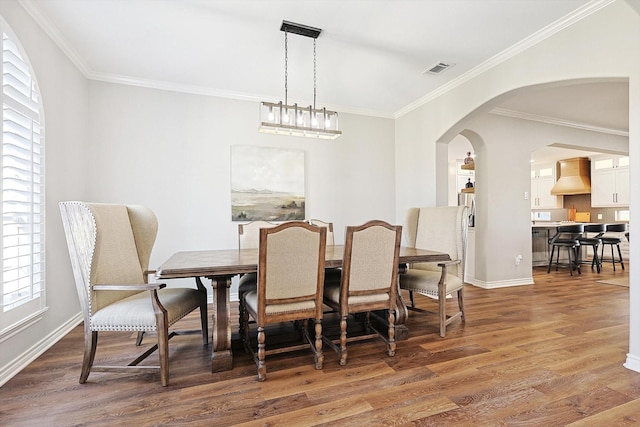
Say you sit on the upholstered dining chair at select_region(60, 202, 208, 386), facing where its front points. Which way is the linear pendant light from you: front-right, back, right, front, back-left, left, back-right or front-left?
front-left

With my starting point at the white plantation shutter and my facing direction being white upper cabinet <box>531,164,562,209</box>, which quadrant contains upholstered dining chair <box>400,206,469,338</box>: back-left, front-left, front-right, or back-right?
front-right

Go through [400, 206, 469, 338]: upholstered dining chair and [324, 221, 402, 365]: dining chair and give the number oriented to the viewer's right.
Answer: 0

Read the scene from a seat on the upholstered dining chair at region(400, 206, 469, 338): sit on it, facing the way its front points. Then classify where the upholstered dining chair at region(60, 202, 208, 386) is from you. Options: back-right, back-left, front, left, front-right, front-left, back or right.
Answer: front

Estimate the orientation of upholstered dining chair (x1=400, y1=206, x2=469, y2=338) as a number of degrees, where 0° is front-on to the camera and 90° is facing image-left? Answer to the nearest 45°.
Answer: approximately 45°

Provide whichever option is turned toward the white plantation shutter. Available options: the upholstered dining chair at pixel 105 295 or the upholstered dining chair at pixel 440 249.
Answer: the upholstered dining chair at pixel 440 249

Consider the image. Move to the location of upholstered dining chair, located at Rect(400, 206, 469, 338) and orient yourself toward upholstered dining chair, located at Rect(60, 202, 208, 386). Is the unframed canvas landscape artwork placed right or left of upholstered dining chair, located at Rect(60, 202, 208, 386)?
right

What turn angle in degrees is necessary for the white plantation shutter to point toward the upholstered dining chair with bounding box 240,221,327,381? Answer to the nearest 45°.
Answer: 0° — it already faces it

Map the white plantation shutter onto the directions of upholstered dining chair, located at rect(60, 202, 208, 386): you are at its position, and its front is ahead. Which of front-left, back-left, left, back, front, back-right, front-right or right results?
back

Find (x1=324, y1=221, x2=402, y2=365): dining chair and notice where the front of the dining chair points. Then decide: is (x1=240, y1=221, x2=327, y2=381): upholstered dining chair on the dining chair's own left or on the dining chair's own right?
on the dining chair's own left

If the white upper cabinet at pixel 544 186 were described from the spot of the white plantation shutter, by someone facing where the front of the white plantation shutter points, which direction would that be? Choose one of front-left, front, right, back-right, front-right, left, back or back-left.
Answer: front-left

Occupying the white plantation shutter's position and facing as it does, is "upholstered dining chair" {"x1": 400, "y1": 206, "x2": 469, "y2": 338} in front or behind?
in front

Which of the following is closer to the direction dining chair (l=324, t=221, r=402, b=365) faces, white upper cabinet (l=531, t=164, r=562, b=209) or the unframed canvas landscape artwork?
the unframed canvas landscape artwork

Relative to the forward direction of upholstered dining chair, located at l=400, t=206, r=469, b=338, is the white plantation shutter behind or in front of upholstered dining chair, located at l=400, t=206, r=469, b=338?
in front

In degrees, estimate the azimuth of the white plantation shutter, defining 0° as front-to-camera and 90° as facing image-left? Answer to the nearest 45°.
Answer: approximately 315°

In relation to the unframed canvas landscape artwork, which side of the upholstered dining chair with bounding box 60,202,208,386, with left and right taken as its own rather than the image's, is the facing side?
left

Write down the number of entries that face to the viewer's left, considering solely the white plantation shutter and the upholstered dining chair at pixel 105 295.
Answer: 0

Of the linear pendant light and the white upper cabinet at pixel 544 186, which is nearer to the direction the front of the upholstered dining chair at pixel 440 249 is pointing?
the linear pendant light

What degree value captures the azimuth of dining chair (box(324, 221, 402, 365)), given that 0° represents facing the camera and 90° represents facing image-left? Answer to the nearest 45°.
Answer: approximately 135°

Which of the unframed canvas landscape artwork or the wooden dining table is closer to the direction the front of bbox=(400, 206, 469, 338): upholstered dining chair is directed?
the wooden dining table
